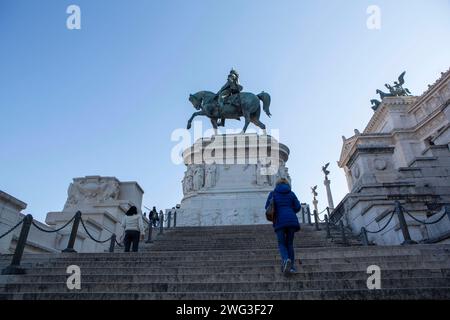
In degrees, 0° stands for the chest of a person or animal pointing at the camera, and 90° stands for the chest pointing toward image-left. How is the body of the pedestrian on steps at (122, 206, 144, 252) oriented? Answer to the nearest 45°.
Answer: approximately 180°

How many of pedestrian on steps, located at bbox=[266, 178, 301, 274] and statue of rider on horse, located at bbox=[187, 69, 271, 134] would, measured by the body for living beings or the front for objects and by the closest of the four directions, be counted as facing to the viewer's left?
1

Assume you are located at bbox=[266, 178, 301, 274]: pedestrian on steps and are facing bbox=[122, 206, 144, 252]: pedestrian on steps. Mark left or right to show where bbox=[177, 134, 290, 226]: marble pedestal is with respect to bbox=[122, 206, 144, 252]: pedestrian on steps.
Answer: right

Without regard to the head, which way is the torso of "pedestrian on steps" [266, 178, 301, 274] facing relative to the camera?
away from the camera

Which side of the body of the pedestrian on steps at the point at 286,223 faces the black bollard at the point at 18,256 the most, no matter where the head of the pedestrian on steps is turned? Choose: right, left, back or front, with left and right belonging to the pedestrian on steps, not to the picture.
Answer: left

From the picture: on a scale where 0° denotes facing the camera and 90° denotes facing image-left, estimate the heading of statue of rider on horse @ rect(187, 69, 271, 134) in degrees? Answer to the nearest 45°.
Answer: approximately 90°

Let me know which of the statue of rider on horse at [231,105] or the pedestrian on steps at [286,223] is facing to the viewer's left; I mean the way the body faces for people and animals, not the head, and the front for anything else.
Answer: the statue of rider on horse

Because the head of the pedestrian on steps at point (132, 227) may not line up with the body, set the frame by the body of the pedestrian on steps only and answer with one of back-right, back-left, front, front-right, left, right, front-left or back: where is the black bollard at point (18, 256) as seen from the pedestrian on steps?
back-left

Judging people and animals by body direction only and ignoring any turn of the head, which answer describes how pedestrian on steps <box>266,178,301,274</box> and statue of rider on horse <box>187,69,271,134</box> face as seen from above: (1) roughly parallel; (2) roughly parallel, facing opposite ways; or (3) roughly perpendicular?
roughly perpendicular

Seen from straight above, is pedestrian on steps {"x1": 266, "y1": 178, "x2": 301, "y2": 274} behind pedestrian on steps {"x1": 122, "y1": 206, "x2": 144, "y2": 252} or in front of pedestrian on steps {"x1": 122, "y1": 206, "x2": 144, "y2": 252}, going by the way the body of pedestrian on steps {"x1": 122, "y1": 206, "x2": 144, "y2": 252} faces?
behind

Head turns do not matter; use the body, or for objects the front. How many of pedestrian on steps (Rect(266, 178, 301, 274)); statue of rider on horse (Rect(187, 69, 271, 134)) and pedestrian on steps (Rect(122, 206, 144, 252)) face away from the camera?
2
